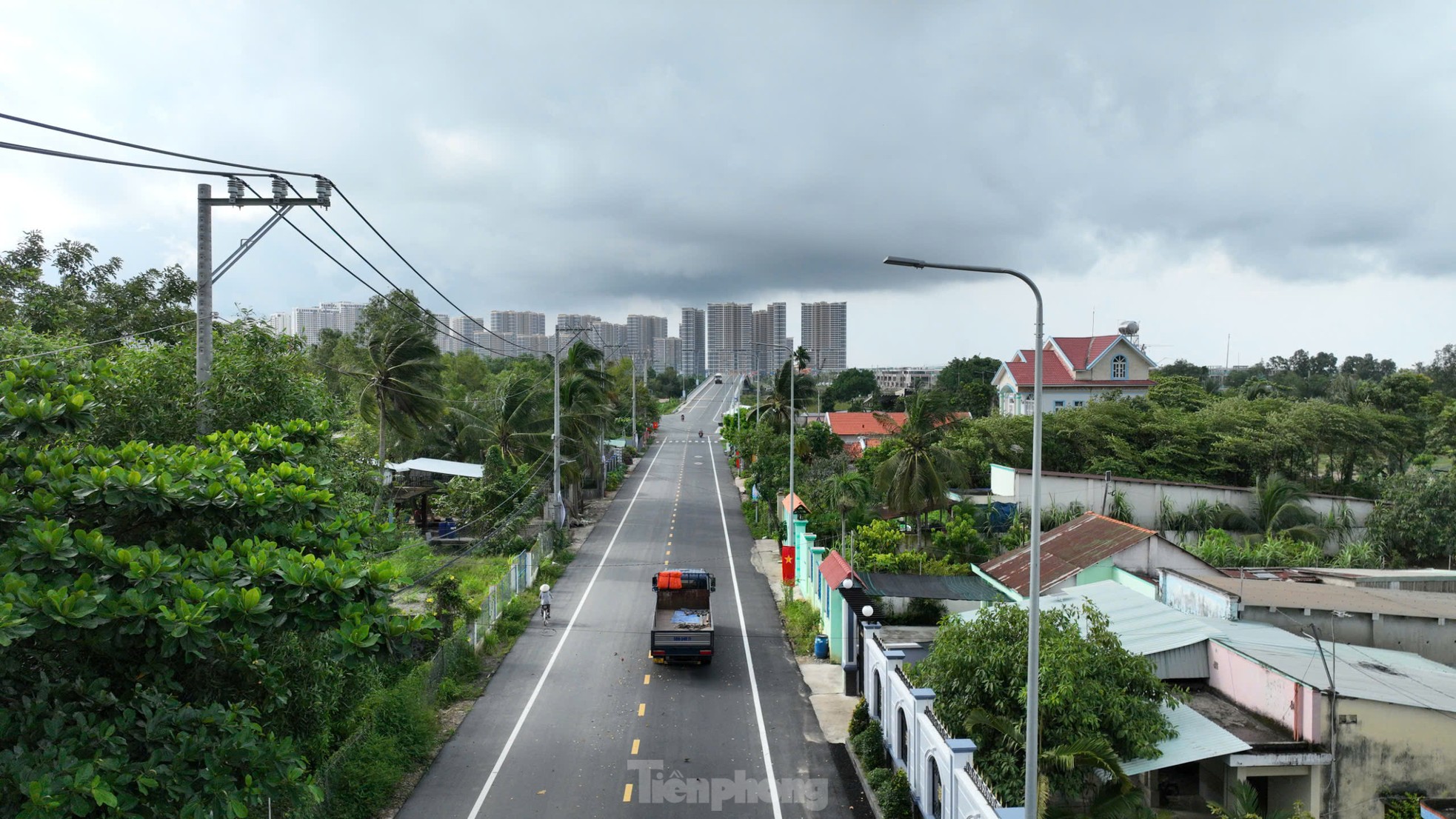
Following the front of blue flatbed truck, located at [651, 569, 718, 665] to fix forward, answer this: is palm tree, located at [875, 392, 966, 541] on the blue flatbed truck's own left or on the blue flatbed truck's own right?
on the blue flatbed truck's own right

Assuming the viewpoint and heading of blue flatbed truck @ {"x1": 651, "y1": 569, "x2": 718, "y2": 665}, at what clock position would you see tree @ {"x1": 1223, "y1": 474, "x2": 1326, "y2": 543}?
The tree is roughly at 2 o'clock from the blue flatbed truck.

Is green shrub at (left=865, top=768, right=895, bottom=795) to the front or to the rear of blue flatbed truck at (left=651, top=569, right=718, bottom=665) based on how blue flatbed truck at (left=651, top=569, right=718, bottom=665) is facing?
to the rear

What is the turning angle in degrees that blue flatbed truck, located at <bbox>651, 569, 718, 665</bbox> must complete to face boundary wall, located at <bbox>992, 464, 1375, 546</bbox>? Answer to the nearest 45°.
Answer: approximately 45° to its right

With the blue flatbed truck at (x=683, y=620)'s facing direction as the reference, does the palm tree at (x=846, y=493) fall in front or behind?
in front

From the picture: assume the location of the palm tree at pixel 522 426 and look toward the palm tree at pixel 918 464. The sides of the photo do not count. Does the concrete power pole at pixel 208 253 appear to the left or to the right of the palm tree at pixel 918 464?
right

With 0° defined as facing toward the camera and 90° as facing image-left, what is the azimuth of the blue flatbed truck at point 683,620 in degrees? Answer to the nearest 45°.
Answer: approximately 180°

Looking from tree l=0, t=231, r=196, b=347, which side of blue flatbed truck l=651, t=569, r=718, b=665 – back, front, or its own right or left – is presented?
left

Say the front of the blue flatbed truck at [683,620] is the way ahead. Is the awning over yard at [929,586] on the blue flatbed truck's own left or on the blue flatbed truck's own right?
on the blue flatbed truck's own right

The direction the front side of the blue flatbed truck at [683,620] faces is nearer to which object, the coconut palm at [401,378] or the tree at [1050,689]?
the coconut palm

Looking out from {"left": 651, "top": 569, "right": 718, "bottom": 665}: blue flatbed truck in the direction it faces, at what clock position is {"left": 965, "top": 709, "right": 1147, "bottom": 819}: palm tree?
The palm tree is roughly at 5 o'clock from the blue flatbed truck.

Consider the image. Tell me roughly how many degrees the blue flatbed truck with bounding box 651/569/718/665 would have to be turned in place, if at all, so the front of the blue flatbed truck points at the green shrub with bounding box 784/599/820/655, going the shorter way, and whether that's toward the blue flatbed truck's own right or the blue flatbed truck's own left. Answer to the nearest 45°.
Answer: approximately 45° to the blue flatbed truck's own right

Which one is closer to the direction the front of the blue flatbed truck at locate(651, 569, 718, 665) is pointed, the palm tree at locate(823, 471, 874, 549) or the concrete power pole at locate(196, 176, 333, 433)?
the palm tree

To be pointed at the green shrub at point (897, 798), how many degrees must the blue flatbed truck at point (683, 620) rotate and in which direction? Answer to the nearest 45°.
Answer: approximately 180°
